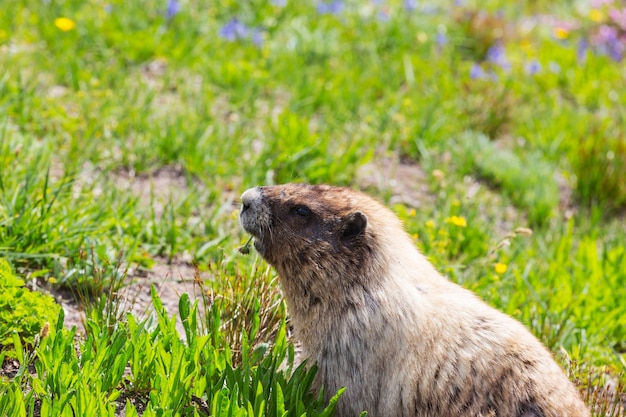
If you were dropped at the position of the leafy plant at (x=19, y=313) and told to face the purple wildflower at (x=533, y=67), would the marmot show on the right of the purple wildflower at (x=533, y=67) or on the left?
right

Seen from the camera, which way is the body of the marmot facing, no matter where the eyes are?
to the viewer's left

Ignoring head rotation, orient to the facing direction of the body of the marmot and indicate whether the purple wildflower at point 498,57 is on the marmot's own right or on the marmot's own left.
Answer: on the marmot's own right

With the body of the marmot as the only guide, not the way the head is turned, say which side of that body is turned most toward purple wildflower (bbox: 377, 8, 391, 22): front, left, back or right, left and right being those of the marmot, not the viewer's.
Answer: right

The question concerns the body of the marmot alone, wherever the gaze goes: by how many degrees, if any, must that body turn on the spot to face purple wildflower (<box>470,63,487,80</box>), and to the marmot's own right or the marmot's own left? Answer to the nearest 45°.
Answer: approximately 90° to the marmot's own right

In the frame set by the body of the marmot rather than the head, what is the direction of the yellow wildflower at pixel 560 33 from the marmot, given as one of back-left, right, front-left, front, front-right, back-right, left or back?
right

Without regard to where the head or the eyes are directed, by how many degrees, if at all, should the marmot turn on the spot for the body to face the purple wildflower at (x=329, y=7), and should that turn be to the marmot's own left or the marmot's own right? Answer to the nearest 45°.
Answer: approximately 90° to the marmot's own right

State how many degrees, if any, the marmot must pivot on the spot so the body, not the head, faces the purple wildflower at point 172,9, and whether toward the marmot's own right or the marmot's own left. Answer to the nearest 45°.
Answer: approximately 45° to the marmot's own right

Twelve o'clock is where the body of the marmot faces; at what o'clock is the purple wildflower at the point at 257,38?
The purple wildflower is roughly at 2 o'clock from the marmot.

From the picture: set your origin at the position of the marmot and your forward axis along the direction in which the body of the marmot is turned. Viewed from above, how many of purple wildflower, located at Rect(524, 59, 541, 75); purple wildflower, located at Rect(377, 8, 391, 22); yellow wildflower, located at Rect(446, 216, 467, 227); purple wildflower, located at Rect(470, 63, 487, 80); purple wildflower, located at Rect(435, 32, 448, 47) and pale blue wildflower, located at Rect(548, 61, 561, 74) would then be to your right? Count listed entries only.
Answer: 6

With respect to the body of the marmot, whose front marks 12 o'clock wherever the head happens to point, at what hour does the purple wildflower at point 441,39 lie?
The purple wildflower is roughly at 3 o'clock from the marmot.

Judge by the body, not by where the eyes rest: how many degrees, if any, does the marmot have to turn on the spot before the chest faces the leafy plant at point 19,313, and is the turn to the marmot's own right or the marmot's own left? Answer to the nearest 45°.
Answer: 0° — it already faces it

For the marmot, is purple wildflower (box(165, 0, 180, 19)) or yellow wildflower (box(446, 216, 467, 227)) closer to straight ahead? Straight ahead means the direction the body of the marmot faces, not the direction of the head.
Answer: the purple wildflower

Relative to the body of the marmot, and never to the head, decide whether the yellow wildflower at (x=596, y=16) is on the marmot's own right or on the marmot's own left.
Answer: on the marmot's own right

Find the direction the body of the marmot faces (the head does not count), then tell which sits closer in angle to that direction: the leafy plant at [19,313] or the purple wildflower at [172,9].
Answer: the leafy plant
